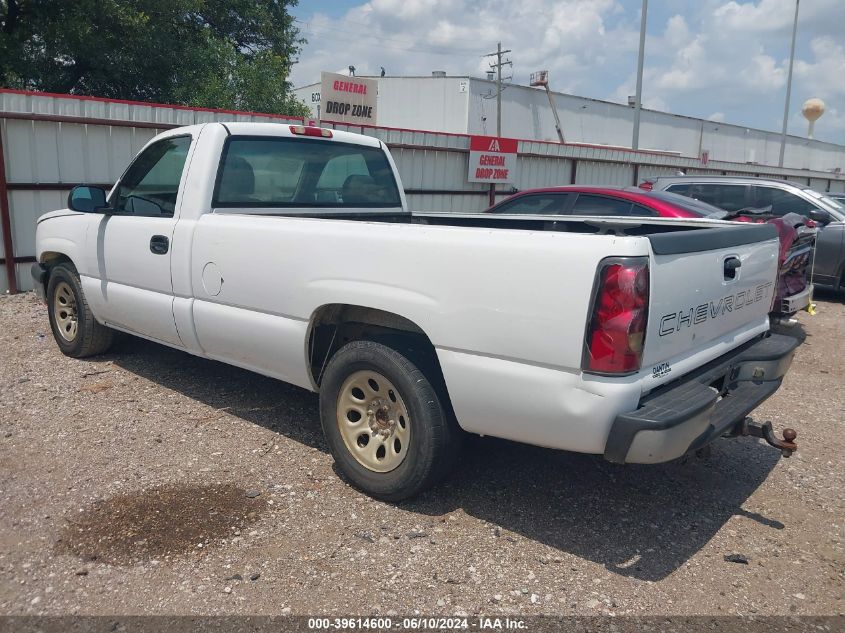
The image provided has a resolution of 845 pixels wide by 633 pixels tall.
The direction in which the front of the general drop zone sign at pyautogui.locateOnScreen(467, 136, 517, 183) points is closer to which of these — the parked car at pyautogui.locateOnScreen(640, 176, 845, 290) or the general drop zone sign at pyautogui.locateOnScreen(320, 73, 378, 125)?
the parked car

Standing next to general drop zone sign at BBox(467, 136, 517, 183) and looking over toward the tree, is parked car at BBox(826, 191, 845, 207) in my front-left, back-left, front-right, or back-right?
back-right

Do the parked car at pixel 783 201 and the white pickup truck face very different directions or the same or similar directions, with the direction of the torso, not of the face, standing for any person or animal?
very different directions

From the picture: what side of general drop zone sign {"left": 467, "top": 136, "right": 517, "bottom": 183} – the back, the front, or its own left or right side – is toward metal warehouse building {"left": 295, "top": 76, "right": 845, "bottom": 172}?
back

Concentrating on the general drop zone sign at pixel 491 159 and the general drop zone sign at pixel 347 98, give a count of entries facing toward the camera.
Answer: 2

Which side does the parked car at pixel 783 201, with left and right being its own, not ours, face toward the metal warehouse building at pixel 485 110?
left

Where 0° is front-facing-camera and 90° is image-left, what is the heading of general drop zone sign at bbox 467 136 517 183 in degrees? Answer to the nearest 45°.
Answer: approximately 0°

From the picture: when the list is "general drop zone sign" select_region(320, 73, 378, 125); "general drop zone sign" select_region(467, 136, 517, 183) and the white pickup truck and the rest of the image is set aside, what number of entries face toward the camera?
2

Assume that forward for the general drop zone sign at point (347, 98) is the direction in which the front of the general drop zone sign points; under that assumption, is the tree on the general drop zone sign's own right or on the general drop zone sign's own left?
on the general drop zone sign's own right

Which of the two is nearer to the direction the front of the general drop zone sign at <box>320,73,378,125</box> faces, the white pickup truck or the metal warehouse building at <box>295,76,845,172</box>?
the white pickup truck

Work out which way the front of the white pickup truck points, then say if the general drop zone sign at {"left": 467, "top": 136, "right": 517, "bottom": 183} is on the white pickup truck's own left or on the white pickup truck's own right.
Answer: on the white pickup truck's own right
